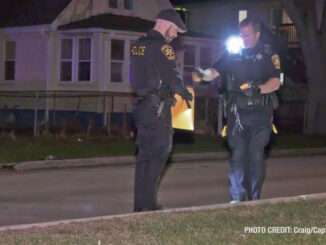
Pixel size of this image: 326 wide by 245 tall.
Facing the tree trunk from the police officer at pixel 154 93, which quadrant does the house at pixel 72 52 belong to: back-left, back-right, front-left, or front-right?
front-left

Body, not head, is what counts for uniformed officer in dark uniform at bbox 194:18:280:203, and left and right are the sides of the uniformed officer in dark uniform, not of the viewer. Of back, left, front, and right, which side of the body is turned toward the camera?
front

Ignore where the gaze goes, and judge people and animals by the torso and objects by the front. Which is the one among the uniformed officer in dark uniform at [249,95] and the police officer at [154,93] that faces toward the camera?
the uniformed officer in dark uniform

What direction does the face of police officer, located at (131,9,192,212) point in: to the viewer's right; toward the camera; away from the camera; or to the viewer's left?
to the viewer's right

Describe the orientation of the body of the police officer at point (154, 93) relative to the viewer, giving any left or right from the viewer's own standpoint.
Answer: facing away from the viewer and to the right of the viewer

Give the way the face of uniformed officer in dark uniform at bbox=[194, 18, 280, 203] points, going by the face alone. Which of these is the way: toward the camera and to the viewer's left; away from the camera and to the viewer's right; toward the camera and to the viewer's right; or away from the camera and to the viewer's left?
toward the camera and to the viewer's left

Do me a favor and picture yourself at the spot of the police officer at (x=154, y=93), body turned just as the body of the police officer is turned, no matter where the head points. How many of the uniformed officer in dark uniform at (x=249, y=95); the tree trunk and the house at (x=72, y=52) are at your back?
0

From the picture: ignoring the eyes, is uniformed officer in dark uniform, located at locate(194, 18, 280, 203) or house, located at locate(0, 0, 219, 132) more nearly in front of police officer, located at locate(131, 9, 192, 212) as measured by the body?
the uniformed officer in dark uniform

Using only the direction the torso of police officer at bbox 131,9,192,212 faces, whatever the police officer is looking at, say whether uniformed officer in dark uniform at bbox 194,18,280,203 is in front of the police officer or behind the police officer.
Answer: in front

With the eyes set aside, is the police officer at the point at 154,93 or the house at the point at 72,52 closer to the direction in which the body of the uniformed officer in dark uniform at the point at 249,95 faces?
the police officer

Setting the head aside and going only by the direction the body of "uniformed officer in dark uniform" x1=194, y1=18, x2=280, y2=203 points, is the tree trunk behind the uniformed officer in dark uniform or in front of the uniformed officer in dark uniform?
behind

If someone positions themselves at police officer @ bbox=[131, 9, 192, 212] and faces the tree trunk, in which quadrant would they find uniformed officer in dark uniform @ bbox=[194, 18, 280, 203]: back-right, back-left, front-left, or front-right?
front-right

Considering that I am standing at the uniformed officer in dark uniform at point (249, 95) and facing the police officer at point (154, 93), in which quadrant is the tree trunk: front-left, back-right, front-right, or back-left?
back-right
